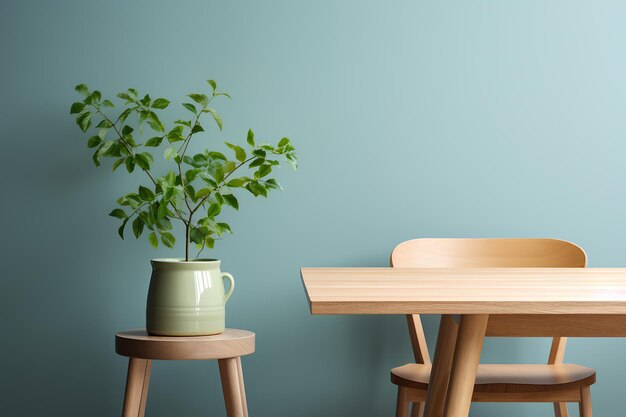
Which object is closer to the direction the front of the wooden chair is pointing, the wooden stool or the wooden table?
the wooden table

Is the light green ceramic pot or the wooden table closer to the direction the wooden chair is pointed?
the wooden table

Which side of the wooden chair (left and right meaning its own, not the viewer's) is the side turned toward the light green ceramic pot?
right

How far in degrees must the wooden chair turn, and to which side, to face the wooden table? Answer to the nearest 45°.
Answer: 0° — it already faces it

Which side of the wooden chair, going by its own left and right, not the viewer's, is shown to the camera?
front

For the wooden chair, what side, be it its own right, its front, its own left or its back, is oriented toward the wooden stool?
right

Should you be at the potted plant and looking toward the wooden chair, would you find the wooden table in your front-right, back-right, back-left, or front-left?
front-right

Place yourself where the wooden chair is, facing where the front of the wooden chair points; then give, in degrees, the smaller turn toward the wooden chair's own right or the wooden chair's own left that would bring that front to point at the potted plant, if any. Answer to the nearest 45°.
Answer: approximately 90° to the wooden chair's own right
